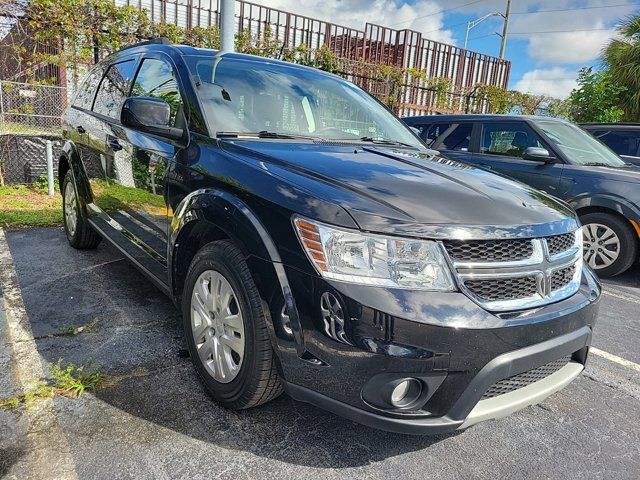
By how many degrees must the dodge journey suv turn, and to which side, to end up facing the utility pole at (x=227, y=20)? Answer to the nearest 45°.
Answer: approximately 135° to its left

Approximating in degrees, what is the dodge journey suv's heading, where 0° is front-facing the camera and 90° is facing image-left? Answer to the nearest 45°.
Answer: approximately 315°

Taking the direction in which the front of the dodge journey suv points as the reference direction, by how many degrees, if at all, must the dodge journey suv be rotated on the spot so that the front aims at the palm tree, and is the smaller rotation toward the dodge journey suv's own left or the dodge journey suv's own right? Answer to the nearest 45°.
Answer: approximately 90° to the dodge journey suv's own left

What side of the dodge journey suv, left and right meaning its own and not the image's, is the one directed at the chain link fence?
back

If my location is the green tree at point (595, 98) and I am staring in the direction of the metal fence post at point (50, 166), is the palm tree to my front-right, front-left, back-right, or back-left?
back-right

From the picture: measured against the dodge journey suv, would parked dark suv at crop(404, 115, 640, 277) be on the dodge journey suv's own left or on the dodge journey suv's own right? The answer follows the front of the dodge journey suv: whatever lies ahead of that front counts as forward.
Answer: on the dodge journey suv's own left

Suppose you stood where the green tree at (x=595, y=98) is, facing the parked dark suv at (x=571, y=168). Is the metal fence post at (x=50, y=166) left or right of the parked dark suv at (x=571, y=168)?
right

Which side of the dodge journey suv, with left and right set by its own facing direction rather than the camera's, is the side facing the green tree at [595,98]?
left

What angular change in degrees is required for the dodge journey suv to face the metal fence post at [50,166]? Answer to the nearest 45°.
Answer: approximately 180°
